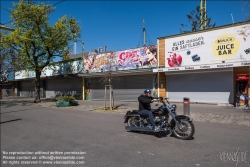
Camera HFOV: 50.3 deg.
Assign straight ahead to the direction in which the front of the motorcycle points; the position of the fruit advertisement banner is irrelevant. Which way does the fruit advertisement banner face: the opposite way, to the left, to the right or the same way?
to the right

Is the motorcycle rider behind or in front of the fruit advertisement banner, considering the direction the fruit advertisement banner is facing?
in front

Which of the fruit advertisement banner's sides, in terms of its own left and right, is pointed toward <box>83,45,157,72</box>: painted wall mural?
right

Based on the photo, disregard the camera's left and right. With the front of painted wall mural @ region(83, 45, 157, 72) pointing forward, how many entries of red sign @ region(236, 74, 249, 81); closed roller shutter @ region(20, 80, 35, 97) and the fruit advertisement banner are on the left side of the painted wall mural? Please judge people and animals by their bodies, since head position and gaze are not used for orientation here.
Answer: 2

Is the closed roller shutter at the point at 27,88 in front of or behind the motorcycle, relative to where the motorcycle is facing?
behind

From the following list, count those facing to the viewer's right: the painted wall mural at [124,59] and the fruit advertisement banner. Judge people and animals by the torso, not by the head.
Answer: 0

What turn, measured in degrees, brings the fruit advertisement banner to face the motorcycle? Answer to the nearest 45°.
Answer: approximately 45° to its left

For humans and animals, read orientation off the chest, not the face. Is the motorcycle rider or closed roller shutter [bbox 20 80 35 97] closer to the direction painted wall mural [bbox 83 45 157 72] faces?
the motorcycle rider

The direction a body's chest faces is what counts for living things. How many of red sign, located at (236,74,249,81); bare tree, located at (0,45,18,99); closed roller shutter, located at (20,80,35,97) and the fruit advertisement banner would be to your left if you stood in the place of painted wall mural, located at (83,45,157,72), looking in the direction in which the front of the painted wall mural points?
2

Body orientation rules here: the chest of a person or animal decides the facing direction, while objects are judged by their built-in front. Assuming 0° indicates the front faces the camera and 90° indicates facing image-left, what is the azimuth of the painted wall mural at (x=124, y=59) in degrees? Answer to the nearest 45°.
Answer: approximately 45°

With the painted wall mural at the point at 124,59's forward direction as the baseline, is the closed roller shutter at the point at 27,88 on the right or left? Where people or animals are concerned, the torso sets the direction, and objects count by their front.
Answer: on its right

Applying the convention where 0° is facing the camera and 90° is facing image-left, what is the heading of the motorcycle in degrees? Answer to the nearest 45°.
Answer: approximately 315°

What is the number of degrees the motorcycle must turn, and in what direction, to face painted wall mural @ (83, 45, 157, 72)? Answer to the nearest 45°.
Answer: approximately 135° to its left

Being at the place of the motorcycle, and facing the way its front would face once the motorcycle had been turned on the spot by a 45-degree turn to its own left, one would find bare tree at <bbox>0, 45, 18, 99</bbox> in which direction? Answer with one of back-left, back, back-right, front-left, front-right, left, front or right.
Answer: back-left

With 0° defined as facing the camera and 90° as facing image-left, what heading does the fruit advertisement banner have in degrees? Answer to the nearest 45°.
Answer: approximately 45°
